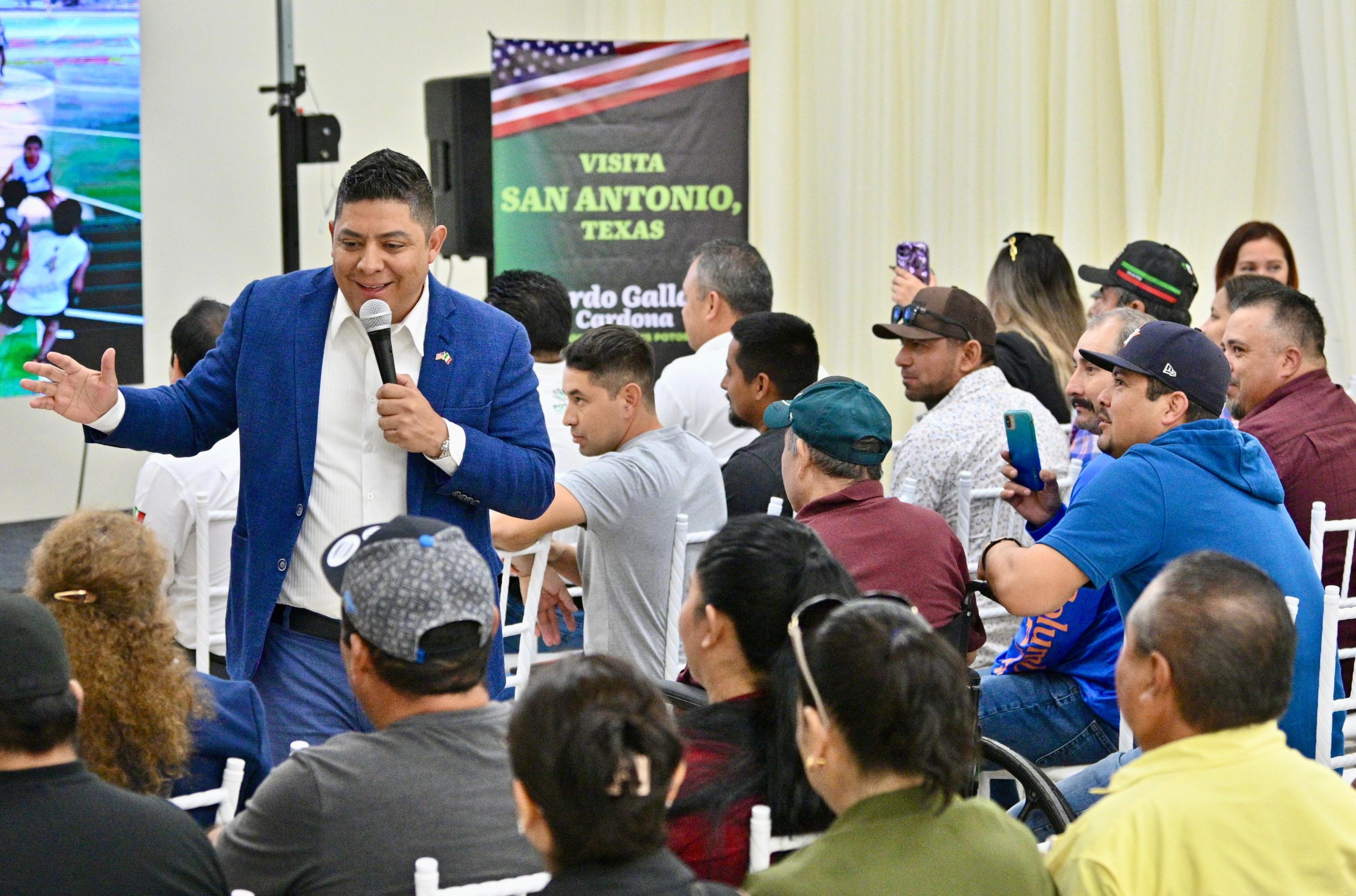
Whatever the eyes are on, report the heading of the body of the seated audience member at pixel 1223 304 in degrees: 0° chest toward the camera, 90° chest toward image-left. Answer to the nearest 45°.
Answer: approximately 90°

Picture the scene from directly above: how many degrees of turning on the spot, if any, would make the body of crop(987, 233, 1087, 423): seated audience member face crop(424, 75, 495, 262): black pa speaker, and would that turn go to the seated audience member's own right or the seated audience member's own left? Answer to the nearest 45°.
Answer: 0° — they already face it

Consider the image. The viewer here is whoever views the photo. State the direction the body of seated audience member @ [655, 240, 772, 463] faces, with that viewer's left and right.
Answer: facing away from the viewer and to the left of the viewer

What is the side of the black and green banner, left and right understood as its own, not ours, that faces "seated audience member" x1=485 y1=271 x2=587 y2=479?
front

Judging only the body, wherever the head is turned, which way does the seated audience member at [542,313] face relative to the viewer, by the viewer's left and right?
facing away from the viewer and to the left of the viewer

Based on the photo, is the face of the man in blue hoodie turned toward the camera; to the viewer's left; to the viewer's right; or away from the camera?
to the viewer's left

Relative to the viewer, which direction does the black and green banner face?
toward the camera

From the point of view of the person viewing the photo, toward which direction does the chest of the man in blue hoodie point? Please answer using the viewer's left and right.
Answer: facing to the left of the viewer

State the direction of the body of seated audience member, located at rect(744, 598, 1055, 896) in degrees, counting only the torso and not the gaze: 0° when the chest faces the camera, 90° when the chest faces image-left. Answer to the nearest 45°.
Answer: approximately 135°

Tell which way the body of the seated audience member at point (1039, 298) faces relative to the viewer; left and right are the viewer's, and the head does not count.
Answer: facing away from the viewer and to the left of the viewer

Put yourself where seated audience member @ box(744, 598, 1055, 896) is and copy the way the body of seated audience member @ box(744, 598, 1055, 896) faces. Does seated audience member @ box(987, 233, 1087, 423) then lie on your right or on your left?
on your right

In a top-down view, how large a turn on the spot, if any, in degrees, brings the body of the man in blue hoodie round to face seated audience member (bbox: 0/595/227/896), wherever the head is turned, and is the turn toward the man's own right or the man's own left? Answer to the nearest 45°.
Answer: approximately 45° to the man's own left
